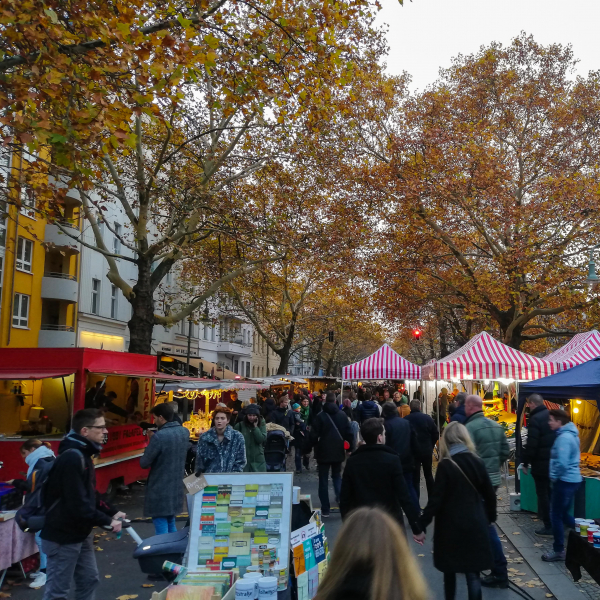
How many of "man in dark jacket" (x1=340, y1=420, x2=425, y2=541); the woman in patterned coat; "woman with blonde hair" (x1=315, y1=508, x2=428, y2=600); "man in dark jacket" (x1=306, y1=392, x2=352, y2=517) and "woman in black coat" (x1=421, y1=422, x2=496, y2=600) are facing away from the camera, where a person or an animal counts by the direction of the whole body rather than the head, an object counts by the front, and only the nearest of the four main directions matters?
4

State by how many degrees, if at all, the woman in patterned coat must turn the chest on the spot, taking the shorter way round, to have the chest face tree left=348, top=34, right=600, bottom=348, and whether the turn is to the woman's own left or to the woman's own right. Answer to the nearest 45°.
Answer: approximately 135° to the woman's own left

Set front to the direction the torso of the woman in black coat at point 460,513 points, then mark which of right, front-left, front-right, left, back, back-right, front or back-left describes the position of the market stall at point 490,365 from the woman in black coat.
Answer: front

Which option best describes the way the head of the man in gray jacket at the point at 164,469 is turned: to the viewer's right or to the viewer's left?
to the viewer's left

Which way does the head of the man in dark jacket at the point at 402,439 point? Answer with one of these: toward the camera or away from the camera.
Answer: away from the camera

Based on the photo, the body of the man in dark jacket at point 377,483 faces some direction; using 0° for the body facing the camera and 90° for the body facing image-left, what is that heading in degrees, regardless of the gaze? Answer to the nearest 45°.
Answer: approximately 180°

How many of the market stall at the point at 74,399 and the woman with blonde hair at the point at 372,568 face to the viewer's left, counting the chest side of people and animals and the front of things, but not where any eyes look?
0

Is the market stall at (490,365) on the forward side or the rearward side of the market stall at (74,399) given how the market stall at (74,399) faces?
on the forward side

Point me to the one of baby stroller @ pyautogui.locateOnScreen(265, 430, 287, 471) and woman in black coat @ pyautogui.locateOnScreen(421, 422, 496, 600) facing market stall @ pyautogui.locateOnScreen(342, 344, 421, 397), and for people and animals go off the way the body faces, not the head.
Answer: the woman in black coat

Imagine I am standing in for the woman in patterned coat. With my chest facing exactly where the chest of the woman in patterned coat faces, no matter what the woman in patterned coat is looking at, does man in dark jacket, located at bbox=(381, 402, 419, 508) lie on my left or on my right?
on my left

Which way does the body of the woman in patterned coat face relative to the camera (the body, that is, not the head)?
toward the camera

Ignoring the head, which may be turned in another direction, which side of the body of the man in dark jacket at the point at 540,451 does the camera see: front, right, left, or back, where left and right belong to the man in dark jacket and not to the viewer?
left

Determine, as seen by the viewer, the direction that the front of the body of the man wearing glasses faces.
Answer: to the viewer's right

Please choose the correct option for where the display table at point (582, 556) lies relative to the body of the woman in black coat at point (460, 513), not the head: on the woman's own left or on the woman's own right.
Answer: on the woman's own right

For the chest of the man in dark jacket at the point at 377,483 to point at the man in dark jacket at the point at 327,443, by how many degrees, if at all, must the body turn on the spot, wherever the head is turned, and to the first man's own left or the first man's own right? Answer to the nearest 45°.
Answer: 0° — they already face them

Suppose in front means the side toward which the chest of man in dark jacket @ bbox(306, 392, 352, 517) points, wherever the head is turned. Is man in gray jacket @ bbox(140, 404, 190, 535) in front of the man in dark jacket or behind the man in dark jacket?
behind

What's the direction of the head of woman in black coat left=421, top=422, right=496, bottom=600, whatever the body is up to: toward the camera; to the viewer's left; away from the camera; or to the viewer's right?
away from the camera

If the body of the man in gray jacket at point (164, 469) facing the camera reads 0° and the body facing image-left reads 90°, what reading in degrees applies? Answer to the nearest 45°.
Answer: approximately 135°

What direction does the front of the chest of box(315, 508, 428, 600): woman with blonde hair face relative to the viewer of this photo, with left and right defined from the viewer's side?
facing away from the viewer
